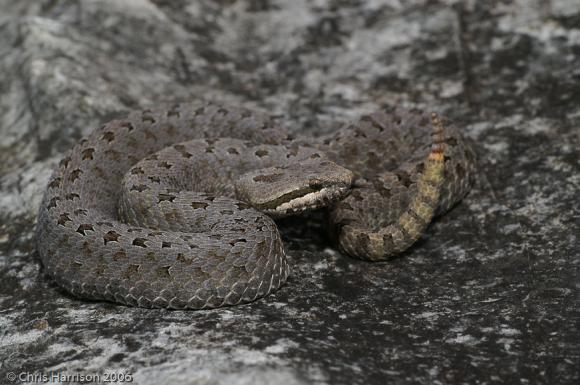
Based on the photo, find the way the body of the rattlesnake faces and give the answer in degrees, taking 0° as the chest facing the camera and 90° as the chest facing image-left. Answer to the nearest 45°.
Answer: approximately 270°
